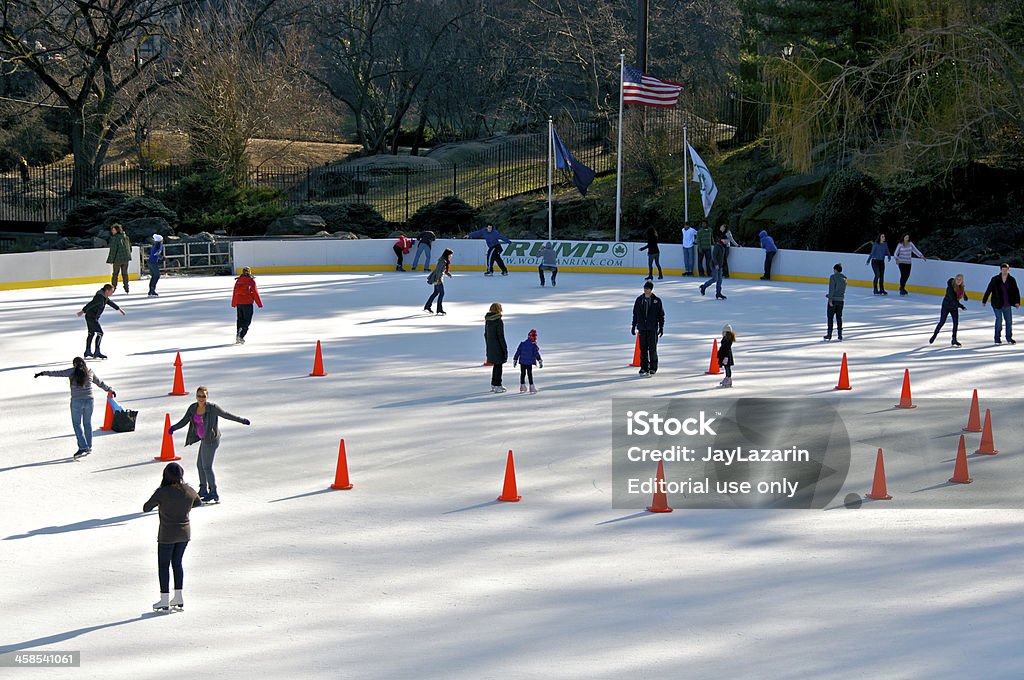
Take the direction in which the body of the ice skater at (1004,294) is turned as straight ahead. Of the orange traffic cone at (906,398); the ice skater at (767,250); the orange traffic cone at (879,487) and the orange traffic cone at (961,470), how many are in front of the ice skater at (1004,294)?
3

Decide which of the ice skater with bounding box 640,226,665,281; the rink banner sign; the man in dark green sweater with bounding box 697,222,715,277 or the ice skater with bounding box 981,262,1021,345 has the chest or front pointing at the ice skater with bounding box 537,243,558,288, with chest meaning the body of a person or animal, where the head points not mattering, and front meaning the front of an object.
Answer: the rink banner sign

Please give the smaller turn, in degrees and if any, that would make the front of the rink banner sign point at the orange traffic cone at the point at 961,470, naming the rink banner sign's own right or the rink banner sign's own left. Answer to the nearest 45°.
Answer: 0° — it already faces it

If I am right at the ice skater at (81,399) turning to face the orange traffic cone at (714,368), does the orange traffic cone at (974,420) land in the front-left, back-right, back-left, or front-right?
front-right

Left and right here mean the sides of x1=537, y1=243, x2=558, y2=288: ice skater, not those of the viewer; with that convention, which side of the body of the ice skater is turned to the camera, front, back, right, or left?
back

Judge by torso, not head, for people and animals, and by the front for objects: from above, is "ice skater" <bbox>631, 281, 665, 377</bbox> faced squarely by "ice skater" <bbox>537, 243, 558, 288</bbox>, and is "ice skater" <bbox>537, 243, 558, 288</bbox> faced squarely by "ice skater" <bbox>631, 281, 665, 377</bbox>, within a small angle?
no

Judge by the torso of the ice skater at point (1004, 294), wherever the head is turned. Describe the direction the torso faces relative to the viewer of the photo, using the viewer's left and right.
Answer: facing the viewer

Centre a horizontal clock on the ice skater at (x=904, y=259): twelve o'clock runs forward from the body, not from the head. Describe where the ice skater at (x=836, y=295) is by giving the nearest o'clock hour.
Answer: the ice skater at (x=836, y=295) is roughly at 12 o'clock from the ice skater at (x=904, y=259).

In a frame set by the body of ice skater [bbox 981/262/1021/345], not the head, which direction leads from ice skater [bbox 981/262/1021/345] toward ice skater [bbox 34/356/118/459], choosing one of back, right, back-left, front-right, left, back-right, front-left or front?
front-right

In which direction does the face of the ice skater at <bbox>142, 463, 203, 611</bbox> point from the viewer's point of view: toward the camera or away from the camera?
away from the camera

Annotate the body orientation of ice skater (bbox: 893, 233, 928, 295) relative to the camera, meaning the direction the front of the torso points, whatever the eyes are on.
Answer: toward the camera
